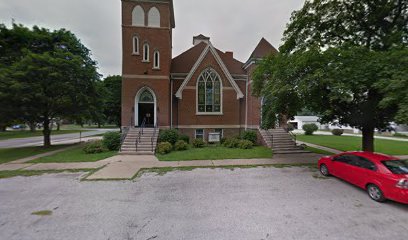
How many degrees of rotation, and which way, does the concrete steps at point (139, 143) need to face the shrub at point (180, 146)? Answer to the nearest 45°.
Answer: approximately 90° to its left

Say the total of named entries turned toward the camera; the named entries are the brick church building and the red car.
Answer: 1

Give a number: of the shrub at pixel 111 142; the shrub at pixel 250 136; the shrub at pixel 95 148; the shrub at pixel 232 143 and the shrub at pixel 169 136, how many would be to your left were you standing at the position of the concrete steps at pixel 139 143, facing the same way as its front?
3

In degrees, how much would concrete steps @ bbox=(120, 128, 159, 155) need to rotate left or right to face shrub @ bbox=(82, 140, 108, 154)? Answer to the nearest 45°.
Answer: approximately 90° to its right

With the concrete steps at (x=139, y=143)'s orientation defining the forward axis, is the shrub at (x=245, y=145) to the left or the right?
on its left

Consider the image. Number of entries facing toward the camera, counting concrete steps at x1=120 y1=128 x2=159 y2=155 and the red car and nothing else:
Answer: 1

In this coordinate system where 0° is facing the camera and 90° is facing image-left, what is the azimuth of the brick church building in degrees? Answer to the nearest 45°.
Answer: approximately 0°

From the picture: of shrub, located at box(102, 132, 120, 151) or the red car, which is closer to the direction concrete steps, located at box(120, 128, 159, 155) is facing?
the red car

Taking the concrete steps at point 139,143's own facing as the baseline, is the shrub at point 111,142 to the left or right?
on its right
